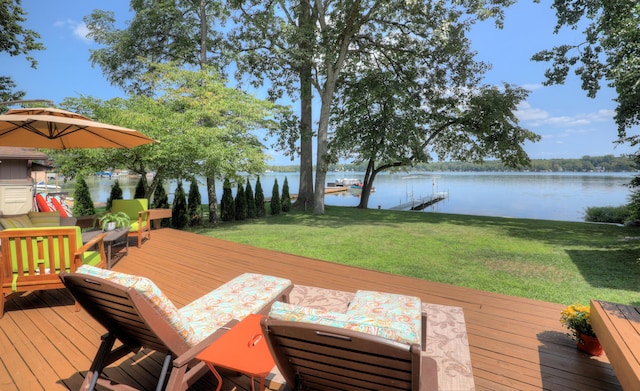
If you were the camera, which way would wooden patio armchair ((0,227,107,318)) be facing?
facing away from the viewer and to the right of the viewer

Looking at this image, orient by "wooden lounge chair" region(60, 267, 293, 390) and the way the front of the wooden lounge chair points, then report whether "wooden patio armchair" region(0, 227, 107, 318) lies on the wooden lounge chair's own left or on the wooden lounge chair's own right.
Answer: on the wooden lounge chair's own left

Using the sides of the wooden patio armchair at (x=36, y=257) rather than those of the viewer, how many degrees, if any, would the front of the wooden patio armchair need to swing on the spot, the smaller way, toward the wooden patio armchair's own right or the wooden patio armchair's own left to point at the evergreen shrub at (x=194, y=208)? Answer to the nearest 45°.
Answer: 0° — it already faces it

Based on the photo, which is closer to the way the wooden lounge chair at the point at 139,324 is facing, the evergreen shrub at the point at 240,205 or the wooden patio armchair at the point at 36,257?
the evergreen shrub

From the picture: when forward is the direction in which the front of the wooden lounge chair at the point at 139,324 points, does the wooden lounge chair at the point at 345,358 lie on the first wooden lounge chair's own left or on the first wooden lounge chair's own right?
on the first wooden lounge chair's own right

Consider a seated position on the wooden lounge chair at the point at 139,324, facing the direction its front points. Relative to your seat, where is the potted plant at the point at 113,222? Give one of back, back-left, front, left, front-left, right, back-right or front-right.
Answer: front-left

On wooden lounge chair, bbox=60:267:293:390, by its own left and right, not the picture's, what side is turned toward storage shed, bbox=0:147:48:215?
left

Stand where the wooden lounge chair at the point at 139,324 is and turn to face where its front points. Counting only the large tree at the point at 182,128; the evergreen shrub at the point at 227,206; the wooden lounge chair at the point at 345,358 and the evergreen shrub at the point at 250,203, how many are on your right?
1

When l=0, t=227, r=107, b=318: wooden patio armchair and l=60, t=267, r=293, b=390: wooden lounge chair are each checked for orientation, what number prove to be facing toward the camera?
0

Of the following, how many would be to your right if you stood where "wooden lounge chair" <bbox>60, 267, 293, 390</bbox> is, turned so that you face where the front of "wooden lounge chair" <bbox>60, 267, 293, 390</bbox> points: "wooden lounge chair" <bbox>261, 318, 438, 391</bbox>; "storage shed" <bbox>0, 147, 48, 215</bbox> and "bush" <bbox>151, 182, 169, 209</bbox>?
1

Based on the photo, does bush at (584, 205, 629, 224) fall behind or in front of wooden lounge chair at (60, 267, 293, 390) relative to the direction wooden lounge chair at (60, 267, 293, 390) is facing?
in front

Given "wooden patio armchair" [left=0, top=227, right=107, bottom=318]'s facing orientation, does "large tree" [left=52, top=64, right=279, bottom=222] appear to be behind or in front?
in front

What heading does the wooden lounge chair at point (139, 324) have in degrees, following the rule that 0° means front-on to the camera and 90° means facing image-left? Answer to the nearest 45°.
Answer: approximately 225°
